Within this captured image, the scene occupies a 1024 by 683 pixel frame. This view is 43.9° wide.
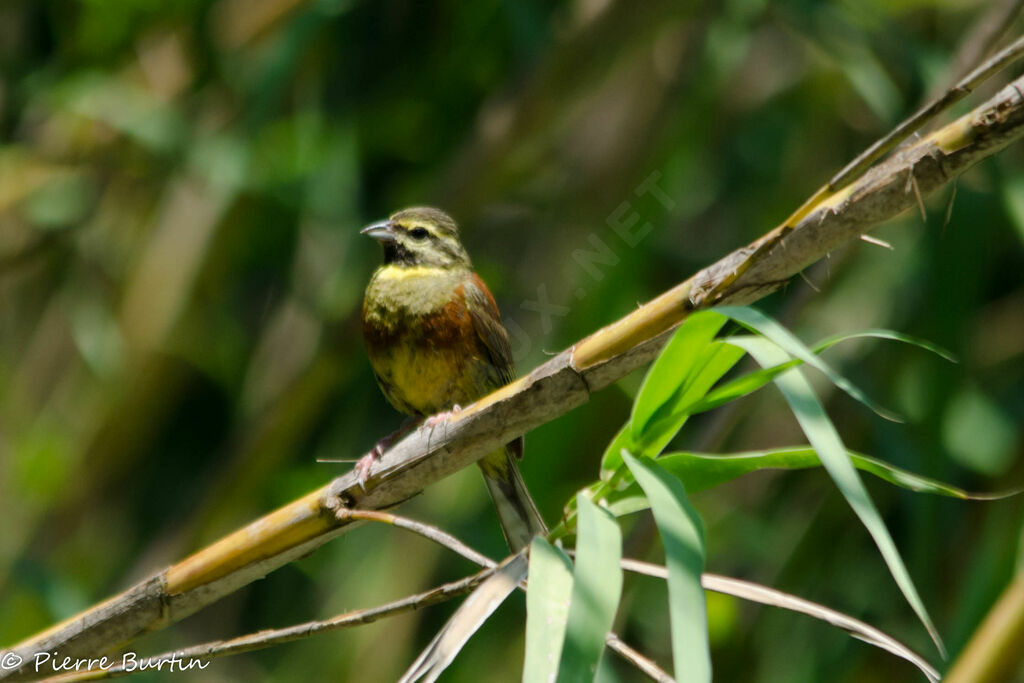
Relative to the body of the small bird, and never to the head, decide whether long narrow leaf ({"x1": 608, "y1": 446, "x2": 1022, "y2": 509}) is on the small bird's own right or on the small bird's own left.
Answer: on the small bird's own left

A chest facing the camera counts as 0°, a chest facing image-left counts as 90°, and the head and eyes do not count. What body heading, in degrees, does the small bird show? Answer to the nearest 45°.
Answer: approximately 45°

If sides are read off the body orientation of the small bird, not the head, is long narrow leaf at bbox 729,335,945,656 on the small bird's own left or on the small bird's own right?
on the small bird's own left

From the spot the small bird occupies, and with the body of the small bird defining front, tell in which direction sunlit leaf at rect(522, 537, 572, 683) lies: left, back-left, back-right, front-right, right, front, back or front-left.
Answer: front-left

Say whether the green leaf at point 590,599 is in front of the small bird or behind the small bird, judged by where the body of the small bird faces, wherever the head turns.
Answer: in front
